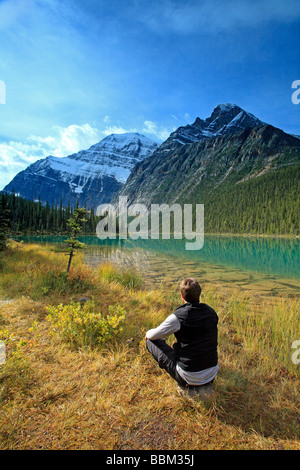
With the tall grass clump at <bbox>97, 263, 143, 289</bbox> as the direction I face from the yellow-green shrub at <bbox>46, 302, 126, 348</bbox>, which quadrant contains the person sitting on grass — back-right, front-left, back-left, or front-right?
back-right

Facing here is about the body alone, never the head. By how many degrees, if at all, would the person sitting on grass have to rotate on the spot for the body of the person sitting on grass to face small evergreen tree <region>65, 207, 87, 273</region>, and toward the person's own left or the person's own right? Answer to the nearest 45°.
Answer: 0° — they already face it

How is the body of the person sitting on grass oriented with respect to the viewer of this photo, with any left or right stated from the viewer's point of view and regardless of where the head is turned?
facing away from the viewer and to the left of the viewer
